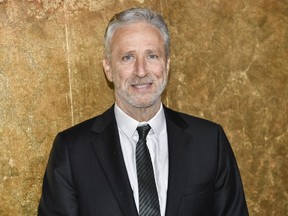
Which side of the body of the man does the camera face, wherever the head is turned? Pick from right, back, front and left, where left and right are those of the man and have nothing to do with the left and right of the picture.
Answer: front

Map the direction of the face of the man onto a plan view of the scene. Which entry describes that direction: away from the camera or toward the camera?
toward the camera
